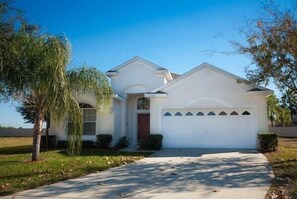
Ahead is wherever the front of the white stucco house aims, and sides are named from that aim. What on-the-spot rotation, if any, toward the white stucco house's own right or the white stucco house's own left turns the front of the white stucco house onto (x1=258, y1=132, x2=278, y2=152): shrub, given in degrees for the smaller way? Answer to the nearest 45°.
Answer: approximately 45° to the white stucco house's own left

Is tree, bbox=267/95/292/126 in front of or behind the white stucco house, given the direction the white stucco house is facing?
behind

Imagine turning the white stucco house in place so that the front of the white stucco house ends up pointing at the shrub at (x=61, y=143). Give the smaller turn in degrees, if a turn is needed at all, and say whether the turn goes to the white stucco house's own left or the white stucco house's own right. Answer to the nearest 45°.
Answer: approximately 90° to the white stucco house's own right

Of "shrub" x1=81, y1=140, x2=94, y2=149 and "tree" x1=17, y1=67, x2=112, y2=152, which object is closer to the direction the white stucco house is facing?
the tree

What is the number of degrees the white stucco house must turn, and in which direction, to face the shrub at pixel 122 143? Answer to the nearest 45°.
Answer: approximately 90° to its right

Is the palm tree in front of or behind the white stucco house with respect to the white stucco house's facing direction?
in front

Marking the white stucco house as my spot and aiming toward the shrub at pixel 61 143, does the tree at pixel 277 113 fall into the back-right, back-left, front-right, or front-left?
back-right

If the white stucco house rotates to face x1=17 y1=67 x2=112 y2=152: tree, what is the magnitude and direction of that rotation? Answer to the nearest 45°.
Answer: approximately 45° to its right

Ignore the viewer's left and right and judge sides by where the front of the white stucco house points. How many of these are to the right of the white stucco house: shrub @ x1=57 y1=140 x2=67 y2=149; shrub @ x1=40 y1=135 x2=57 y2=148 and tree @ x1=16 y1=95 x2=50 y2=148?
3

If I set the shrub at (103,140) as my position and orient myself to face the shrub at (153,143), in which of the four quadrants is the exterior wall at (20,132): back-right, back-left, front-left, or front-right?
back-left

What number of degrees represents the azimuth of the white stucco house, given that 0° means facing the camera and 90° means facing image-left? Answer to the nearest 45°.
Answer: approximately 0°

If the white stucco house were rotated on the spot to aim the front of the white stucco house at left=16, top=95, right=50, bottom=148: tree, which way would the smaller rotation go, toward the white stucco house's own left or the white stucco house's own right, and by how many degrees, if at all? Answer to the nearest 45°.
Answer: approximately 90° to the white stucco house's own right

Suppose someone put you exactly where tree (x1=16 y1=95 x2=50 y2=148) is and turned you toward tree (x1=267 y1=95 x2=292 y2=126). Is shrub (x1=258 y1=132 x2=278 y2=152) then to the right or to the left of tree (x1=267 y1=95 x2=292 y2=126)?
right
